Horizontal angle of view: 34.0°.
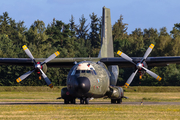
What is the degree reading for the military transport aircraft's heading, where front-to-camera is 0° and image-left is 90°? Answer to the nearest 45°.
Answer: approximately 0°
